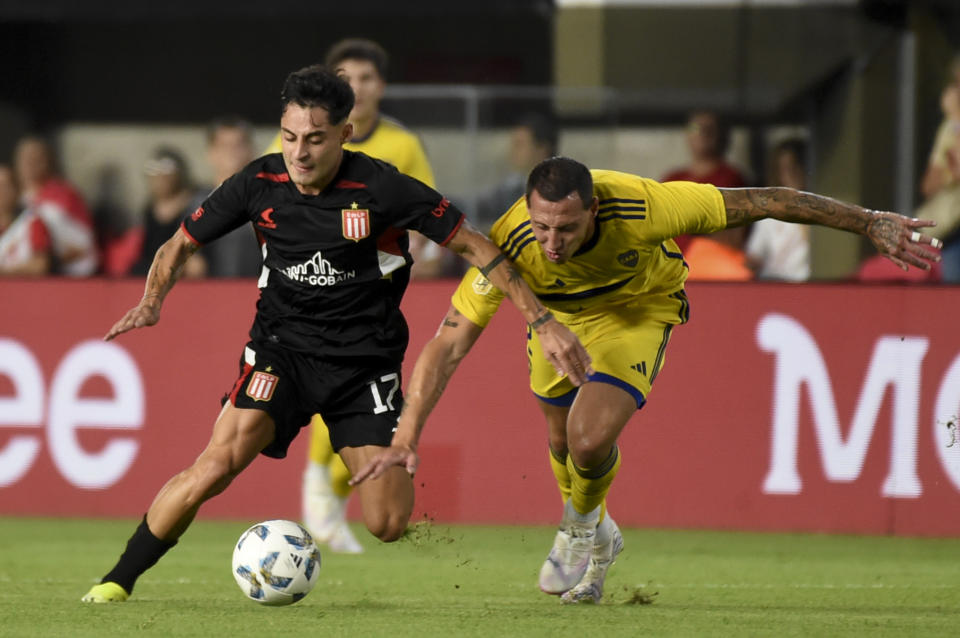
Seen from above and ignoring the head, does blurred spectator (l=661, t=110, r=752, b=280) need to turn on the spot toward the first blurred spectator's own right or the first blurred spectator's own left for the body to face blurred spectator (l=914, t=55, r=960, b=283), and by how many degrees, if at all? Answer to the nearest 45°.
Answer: approximately 90° to the first blurred spectator's own left

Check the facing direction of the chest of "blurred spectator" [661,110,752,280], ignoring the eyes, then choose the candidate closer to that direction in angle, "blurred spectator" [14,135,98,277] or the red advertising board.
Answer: the red advertising board

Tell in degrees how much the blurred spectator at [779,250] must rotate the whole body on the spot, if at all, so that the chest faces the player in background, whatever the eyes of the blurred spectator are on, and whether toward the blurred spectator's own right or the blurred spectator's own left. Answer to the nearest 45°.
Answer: approximately 45° to the blurred spectator's own right

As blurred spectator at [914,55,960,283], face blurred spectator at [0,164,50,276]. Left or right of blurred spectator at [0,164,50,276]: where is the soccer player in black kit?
left

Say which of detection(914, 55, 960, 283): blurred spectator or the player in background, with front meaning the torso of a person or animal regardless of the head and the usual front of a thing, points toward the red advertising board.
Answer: the blurred spectator

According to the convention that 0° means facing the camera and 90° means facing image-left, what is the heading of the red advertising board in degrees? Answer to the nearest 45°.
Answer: approximately 0°

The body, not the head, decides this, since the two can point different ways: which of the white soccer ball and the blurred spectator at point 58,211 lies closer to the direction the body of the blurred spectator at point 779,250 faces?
the white soccer ball

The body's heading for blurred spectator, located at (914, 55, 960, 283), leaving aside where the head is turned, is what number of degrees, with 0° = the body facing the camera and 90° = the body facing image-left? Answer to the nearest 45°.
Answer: approximately 45°

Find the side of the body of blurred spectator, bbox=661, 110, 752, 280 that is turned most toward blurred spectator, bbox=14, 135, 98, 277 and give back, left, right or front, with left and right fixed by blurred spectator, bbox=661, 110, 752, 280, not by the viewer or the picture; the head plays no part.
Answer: right
